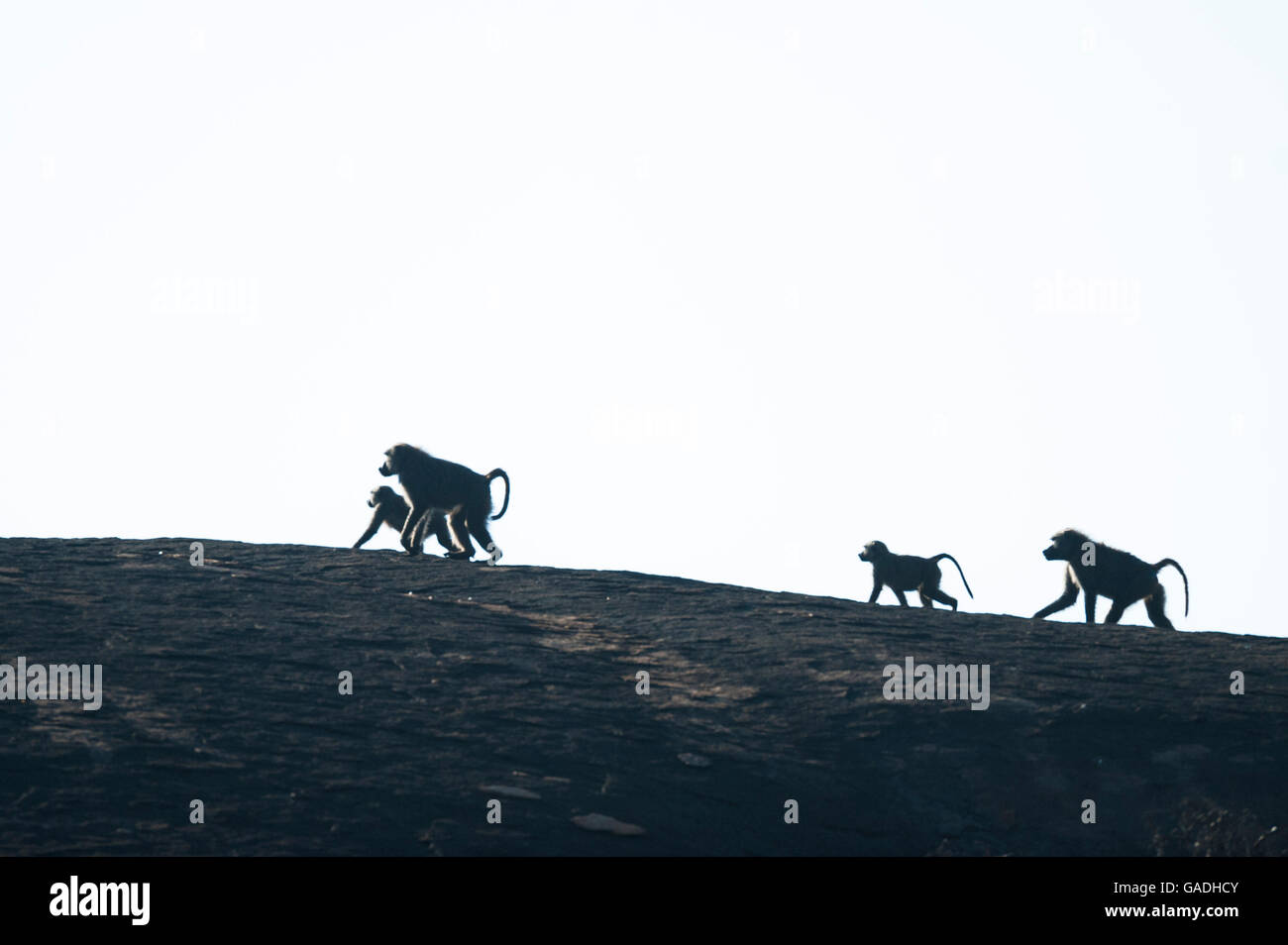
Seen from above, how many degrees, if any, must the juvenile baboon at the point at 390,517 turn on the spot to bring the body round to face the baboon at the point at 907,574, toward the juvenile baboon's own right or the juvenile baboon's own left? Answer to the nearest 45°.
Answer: approximately 180°

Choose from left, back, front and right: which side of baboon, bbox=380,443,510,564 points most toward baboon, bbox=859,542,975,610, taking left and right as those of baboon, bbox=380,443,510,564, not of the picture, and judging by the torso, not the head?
back

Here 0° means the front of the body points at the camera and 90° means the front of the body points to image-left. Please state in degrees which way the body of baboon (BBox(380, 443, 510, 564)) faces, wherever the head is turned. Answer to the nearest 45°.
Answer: approximately 90°

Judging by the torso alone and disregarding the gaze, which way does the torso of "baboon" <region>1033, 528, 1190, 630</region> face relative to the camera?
to the viewer's left

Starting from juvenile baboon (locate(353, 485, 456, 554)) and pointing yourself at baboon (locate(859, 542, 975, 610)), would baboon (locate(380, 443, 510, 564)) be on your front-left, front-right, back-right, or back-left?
front-right

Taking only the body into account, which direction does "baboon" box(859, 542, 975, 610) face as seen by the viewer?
to the viewer's left

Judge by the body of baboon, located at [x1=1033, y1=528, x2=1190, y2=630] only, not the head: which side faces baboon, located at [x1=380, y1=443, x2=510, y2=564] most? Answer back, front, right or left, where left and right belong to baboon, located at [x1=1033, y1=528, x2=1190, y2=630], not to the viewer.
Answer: front

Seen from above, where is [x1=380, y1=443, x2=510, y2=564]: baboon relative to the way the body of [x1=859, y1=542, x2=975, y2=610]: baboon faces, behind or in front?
in front

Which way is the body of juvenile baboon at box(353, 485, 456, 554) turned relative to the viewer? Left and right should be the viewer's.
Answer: facing to the left of the viewer

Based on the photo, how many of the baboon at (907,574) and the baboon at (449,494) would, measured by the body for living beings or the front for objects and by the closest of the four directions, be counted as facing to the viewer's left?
2

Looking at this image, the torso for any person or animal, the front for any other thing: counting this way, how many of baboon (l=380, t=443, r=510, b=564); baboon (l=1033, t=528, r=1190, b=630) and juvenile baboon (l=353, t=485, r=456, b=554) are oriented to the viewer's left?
3

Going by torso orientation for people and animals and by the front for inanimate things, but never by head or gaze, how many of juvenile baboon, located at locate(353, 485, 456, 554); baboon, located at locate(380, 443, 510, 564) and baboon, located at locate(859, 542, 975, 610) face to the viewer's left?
3
